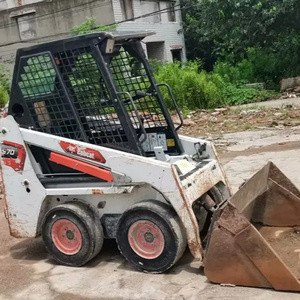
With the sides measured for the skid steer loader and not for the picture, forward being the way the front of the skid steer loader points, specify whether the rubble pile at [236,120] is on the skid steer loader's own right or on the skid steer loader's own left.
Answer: on the skid steer loader's own left

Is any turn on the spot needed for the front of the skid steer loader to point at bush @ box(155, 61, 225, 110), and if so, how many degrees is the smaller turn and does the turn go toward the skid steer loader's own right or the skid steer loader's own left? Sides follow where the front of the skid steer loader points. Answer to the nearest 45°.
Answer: approximately 135° to the skid steer loader's own left

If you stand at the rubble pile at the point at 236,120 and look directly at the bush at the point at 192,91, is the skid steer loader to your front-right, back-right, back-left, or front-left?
back-left

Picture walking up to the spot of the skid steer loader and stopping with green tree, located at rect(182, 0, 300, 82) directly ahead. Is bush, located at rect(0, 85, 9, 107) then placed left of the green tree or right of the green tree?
left

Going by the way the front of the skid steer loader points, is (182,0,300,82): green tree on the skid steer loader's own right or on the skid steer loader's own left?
on the skid steer loader's own left

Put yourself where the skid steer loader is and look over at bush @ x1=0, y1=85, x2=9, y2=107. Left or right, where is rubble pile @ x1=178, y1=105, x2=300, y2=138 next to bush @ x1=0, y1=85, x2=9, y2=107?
right

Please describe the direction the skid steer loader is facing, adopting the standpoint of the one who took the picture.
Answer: facing the viewer and to the right of the viewer

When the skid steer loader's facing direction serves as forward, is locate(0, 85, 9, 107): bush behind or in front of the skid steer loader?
behind
